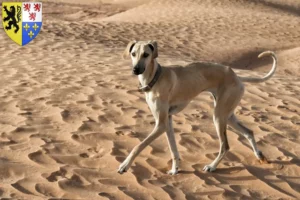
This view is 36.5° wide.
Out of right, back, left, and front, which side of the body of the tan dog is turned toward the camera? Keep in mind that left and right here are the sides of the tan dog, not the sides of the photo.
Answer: left
